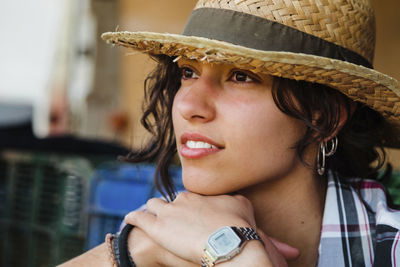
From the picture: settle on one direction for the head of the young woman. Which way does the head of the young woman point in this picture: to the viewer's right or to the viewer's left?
to the viewer's left

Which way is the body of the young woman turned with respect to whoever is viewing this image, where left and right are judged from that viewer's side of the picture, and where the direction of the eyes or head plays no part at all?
facing the viewer and to the left of the viewer

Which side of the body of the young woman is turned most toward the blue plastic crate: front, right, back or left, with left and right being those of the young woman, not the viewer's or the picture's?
right
